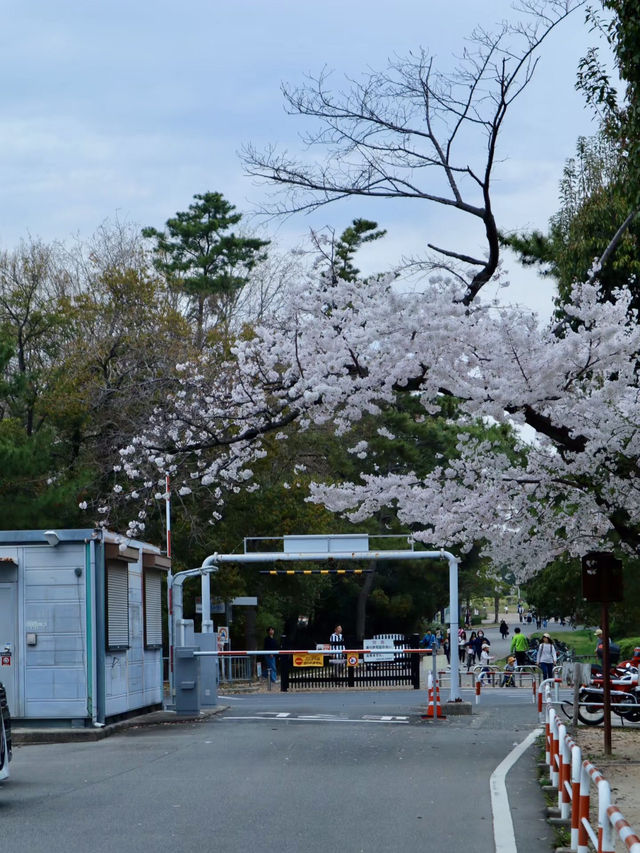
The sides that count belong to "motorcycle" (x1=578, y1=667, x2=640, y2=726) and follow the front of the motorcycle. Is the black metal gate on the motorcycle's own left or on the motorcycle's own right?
on the motorcycle's own left

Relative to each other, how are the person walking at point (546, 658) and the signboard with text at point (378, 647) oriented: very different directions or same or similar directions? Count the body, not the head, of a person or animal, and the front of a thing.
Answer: same or similar directions

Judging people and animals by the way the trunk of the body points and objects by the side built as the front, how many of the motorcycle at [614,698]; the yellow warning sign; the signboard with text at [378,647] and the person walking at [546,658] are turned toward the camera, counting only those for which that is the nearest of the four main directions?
3

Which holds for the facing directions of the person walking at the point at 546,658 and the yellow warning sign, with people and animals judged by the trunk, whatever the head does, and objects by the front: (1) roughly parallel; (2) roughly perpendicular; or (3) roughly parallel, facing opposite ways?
roughly parallel

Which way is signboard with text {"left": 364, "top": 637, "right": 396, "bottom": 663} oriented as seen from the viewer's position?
toward the camera

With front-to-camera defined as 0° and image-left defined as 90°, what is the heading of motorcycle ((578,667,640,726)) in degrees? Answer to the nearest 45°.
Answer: approximately 270°

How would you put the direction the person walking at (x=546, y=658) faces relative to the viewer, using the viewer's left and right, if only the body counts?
facing the viewer

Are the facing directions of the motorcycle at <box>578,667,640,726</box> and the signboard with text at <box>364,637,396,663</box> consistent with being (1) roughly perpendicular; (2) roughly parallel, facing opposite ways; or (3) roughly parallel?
roughly perpendicular

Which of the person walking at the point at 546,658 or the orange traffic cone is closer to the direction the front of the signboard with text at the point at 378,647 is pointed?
the orange traffic cone

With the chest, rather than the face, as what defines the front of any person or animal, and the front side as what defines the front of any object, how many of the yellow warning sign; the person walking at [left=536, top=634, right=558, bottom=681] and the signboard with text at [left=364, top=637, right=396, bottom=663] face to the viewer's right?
0

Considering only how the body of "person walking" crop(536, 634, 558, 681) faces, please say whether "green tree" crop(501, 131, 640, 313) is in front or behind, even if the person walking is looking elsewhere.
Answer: in front

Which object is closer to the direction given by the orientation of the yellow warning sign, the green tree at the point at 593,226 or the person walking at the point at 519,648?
the green tree
